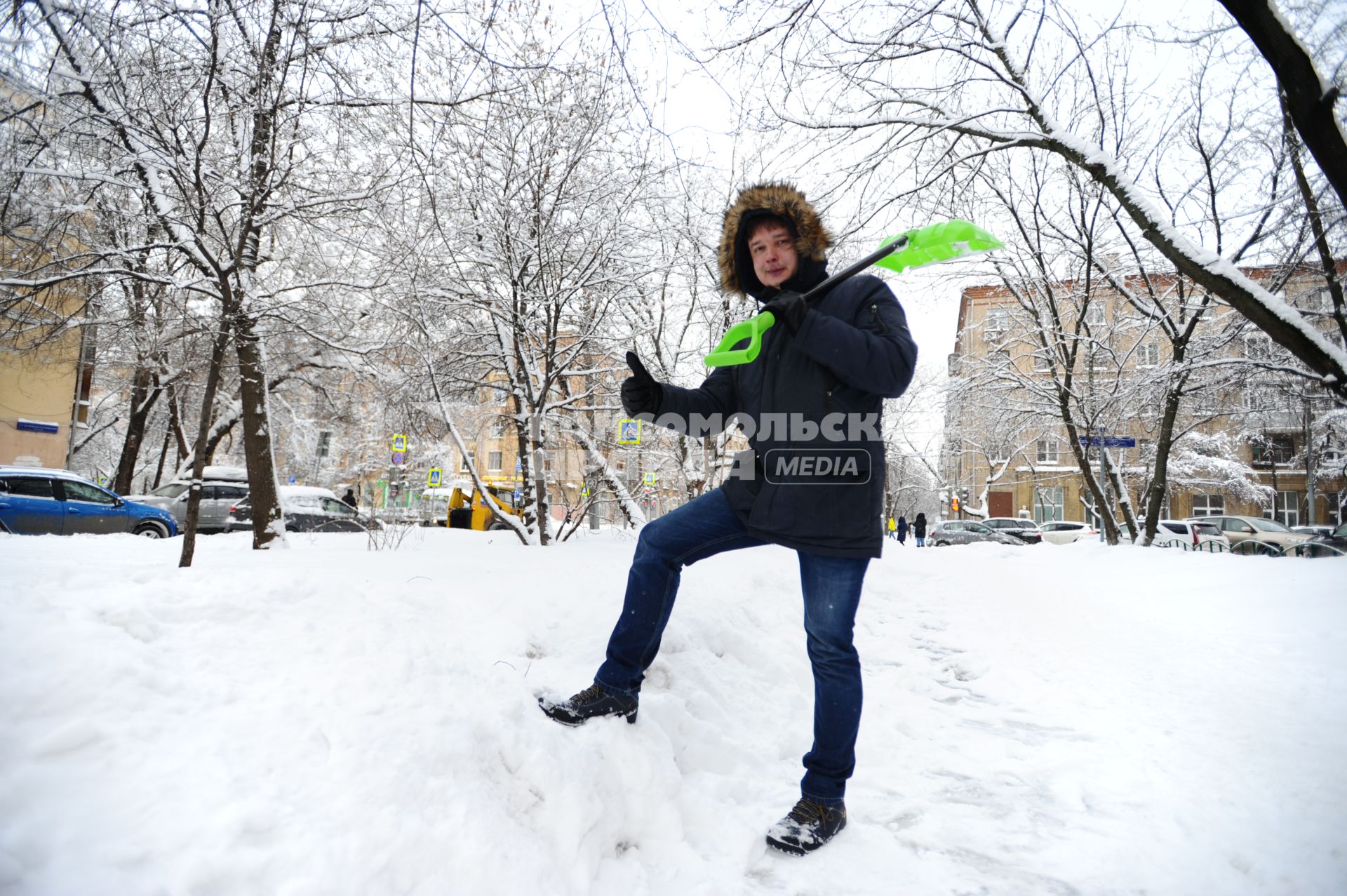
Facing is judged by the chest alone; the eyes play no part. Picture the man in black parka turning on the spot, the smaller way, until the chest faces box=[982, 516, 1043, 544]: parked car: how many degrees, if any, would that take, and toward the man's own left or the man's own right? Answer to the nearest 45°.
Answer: approximately 180°

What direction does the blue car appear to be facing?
to the viewer's right

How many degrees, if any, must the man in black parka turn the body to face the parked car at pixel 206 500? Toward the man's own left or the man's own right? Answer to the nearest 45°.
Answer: approximately 90° to the man's own right

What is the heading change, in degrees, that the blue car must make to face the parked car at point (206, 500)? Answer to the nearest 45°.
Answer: approximately 45° to its left

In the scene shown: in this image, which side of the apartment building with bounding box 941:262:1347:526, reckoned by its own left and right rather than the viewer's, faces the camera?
front

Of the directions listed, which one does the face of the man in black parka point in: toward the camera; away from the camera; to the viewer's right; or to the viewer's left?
toward the camera

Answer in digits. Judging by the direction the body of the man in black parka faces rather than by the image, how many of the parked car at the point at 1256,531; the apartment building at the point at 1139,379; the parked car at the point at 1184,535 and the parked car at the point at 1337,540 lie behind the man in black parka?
4

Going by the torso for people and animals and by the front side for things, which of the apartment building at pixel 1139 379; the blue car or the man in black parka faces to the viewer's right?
the blue car

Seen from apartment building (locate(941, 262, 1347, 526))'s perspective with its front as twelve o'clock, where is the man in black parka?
The man in black parka is roughly at 12 o'clock from the apartment building.

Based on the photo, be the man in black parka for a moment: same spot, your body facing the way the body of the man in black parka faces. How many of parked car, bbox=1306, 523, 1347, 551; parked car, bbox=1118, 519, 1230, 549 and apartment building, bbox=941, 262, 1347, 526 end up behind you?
3

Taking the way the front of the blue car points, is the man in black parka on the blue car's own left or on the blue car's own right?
on the blue car's own right

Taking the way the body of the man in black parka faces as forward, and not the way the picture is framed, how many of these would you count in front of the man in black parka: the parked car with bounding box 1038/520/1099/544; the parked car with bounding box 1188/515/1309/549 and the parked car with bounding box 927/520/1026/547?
0
